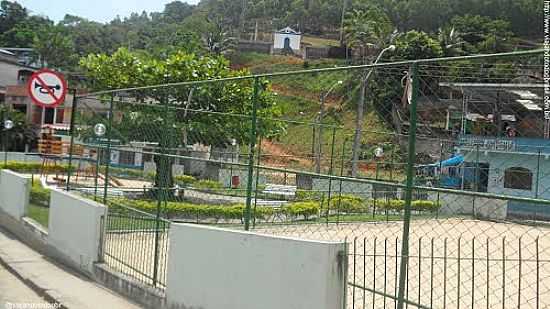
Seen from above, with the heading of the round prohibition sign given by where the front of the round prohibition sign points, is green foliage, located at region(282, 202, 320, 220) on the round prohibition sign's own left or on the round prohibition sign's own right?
on the round prohibition sign's own left

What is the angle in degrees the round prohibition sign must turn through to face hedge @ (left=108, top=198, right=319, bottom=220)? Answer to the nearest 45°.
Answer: approximately 90° to its left

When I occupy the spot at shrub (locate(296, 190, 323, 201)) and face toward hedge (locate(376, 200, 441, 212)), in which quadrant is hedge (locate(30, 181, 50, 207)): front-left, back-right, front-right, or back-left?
back-right

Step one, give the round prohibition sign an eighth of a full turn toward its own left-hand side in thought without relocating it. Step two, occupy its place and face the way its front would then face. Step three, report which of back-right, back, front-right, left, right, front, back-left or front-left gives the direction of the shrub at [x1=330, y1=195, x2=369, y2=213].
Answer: front-left

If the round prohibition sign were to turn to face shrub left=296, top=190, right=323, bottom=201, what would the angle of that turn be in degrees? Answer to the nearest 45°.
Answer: approximately 90° to its left

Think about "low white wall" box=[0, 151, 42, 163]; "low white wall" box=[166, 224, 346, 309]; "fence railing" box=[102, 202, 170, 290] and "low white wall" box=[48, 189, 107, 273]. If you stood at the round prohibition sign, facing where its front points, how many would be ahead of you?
3

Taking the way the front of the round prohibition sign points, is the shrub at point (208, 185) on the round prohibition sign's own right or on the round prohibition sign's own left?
on the round prohibition sign's own left

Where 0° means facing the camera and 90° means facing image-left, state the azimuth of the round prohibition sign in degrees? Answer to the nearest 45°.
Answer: approximately 0°

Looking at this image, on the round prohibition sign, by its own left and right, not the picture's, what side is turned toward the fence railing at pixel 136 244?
front

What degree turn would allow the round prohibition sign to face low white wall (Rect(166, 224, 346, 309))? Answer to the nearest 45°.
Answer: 0° — it already faces it
